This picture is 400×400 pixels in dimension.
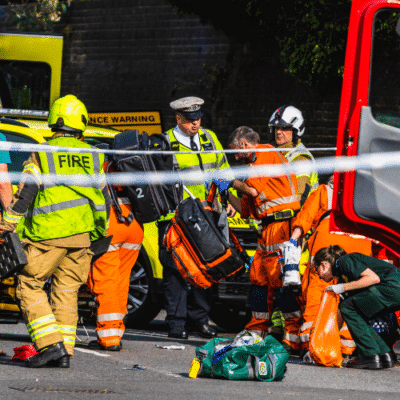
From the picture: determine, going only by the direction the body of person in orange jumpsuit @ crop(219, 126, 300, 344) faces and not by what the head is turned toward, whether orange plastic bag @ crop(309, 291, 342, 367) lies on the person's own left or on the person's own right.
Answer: on the person's own left

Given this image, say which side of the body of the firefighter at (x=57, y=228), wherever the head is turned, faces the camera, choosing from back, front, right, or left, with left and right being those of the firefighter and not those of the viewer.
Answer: back

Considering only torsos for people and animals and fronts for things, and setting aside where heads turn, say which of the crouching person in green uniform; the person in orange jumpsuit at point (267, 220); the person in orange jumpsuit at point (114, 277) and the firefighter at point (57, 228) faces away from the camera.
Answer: the firefighter

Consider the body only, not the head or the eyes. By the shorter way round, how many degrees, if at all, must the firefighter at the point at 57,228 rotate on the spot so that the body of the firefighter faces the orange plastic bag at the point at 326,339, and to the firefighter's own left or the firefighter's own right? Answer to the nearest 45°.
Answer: approximately 90° to the firefighter's own right

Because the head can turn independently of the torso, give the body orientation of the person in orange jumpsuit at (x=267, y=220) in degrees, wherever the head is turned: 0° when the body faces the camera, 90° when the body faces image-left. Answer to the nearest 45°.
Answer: approximately 90°

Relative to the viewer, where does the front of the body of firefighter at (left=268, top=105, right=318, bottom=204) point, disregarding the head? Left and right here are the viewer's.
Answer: facing the viewer and to the left of the viewer

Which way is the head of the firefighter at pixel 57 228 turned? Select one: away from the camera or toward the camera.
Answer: away from the camera

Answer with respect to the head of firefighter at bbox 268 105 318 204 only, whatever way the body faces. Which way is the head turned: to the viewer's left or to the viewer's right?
to the viewer's left

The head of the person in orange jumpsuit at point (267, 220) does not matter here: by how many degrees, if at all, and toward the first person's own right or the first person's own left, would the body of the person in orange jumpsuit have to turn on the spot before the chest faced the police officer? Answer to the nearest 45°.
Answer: approximately 45° to the first person's own right

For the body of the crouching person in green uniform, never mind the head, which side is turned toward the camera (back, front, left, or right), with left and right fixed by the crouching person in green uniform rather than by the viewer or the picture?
left
